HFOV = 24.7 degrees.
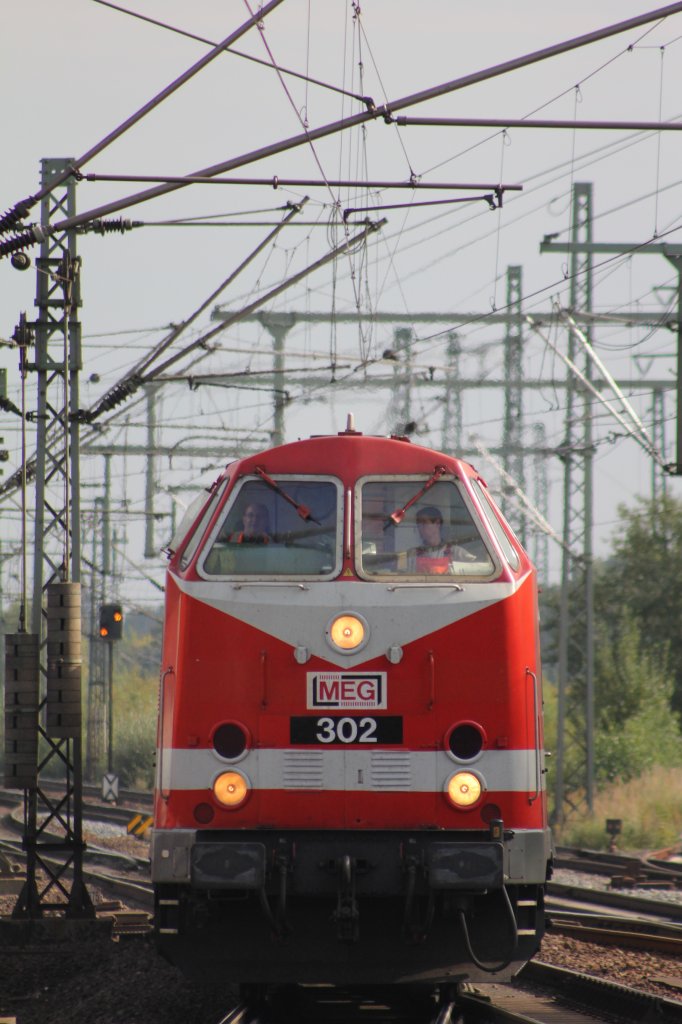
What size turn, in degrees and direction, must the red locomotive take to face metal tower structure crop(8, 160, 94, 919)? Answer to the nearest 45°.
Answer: approximately 135° to its right

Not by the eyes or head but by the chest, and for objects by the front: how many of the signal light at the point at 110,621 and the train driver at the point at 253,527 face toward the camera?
2

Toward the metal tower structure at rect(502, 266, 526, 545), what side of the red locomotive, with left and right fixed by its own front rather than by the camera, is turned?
back

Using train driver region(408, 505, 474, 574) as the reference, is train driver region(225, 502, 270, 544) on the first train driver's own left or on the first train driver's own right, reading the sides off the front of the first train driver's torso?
on the first train driver's own right

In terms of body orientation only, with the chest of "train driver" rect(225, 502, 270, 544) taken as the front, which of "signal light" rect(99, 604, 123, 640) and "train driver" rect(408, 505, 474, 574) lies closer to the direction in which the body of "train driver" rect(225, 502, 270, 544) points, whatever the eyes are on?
the train driver

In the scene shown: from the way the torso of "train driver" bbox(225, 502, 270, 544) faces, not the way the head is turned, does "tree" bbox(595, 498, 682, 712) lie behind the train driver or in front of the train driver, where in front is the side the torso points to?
behind

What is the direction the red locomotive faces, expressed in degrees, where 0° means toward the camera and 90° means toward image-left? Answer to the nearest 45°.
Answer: approximately 0°

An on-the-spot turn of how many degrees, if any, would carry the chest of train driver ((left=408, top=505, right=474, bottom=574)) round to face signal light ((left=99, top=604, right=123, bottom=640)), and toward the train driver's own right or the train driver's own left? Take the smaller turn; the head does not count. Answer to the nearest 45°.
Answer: approximately 180°

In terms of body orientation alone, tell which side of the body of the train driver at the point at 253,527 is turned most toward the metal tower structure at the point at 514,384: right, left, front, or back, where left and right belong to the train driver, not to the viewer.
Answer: back
